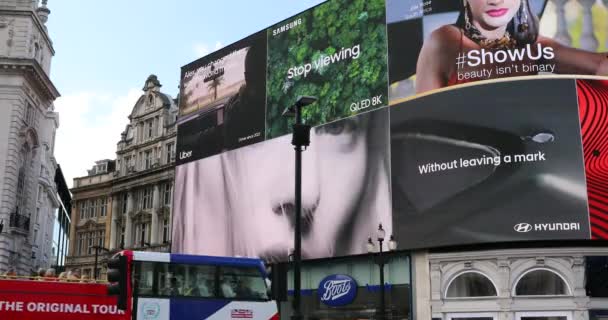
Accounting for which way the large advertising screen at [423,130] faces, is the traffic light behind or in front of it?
in front

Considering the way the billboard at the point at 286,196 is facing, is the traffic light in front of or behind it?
in front

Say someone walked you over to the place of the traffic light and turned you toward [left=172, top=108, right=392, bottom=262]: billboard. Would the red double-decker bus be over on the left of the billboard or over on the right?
left

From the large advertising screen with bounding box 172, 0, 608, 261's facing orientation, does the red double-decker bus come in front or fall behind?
in front

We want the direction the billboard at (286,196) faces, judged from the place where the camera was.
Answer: facing the viewer and to the left of the viewer
